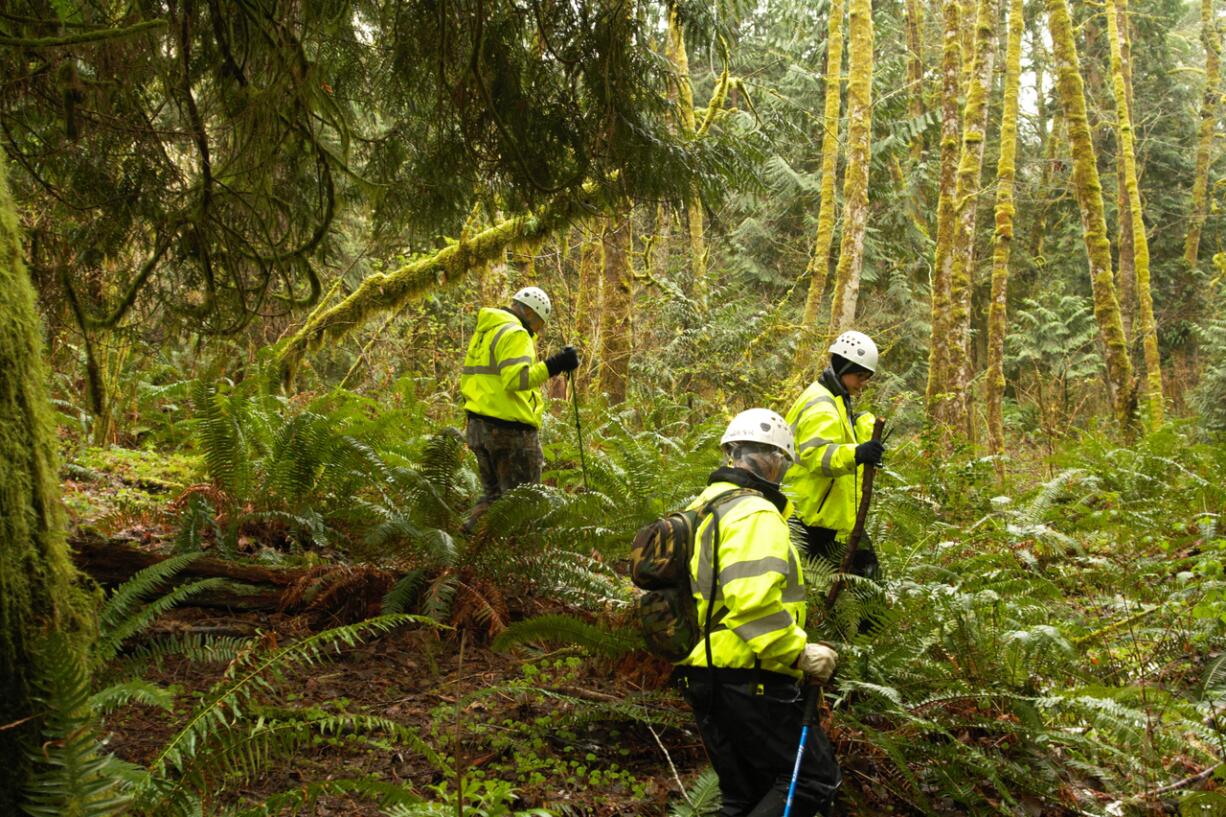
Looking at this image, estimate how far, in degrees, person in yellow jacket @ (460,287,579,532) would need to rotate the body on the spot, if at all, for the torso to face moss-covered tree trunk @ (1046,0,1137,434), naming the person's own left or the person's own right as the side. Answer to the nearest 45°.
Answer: approximately 45° to the person's own left

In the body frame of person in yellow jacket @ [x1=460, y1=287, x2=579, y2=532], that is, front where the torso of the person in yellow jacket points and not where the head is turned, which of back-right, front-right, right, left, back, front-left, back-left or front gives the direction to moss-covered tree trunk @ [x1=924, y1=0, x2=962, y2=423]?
front-left

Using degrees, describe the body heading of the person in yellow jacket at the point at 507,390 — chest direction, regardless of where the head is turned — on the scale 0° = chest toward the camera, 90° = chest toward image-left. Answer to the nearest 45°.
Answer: approximately 270°
